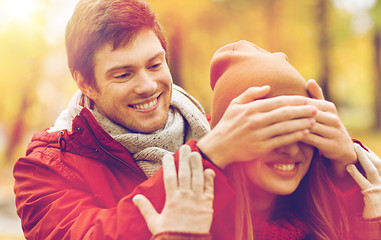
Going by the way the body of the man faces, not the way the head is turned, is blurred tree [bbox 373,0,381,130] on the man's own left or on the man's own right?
on the man's own left

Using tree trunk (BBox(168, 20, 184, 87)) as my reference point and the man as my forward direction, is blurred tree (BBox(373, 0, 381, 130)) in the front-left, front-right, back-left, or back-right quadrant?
back-left

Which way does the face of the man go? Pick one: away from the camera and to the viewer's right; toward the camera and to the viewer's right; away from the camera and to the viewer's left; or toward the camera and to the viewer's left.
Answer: toward the camera and to the viewer's right

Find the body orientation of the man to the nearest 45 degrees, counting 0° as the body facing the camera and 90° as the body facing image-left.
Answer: approximately 315°

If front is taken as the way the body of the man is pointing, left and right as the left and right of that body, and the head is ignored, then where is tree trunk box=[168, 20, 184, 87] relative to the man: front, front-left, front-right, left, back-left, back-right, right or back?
back-left

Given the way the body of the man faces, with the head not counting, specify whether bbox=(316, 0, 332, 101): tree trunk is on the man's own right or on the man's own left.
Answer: on the man's own left

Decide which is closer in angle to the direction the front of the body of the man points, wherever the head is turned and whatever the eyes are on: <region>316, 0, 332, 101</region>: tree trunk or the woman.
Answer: the woman

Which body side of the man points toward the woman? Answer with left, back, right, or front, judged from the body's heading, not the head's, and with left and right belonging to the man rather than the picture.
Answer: front
